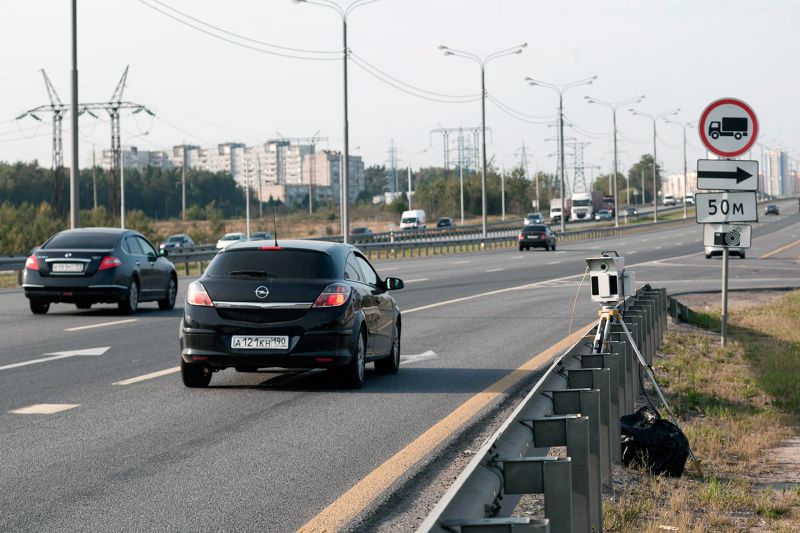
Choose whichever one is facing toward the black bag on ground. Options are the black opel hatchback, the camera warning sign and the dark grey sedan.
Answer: the camera warning sign

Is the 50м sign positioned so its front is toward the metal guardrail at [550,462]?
yes

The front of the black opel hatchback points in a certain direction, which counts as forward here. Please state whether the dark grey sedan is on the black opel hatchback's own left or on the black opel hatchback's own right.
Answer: on the black opel hatchback's own left

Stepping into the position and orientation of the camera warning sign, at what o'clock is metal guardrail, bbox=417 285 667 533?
The metal guardrail is roughly at 12 o'clock from the camera warning sign.

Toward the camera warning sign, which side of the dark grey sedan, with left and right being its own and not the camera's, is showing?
right

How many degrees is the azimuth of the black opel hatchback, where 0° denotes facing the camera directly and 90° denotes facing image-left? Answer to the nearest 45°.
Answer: approximately 225°

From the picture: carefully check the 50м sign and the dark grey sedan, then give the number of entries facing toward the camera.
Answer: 1

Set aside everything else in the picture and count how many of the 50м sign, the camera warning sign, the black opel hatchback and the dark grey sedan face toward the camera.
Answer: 2
